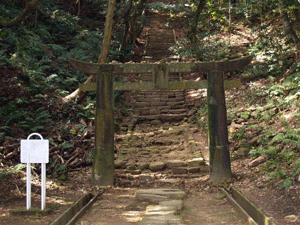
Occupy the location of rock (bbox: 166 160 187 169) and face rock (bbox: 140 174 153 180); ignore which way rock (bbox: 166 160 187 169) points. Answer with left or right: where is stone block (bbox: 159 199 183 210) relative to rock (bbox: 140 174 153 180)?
left

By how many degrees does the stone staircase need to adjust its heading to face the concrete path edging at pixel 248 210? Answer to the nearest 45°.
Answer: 0° — it already faces it

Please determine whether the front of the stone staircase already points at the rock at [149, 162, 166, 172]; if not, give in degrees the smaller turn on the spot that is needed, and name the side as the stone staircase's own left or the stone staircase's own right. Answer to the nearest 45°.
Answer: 0° — it already faces it

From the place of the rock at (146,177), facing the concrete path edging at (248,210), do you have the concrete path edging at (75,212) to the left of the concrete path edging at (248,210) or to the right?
right

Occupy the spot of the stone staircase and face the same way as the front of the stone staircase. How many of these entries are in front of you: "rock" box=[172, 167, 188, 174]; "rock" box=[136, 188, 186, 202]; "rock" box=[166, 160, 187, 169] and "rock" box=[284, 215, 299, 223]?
4

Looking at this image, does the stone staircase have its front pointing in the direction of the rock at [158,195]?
yes

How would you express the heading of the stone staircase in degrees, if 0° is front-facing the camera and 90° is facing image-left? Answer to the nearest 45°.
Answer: approximately 0°
